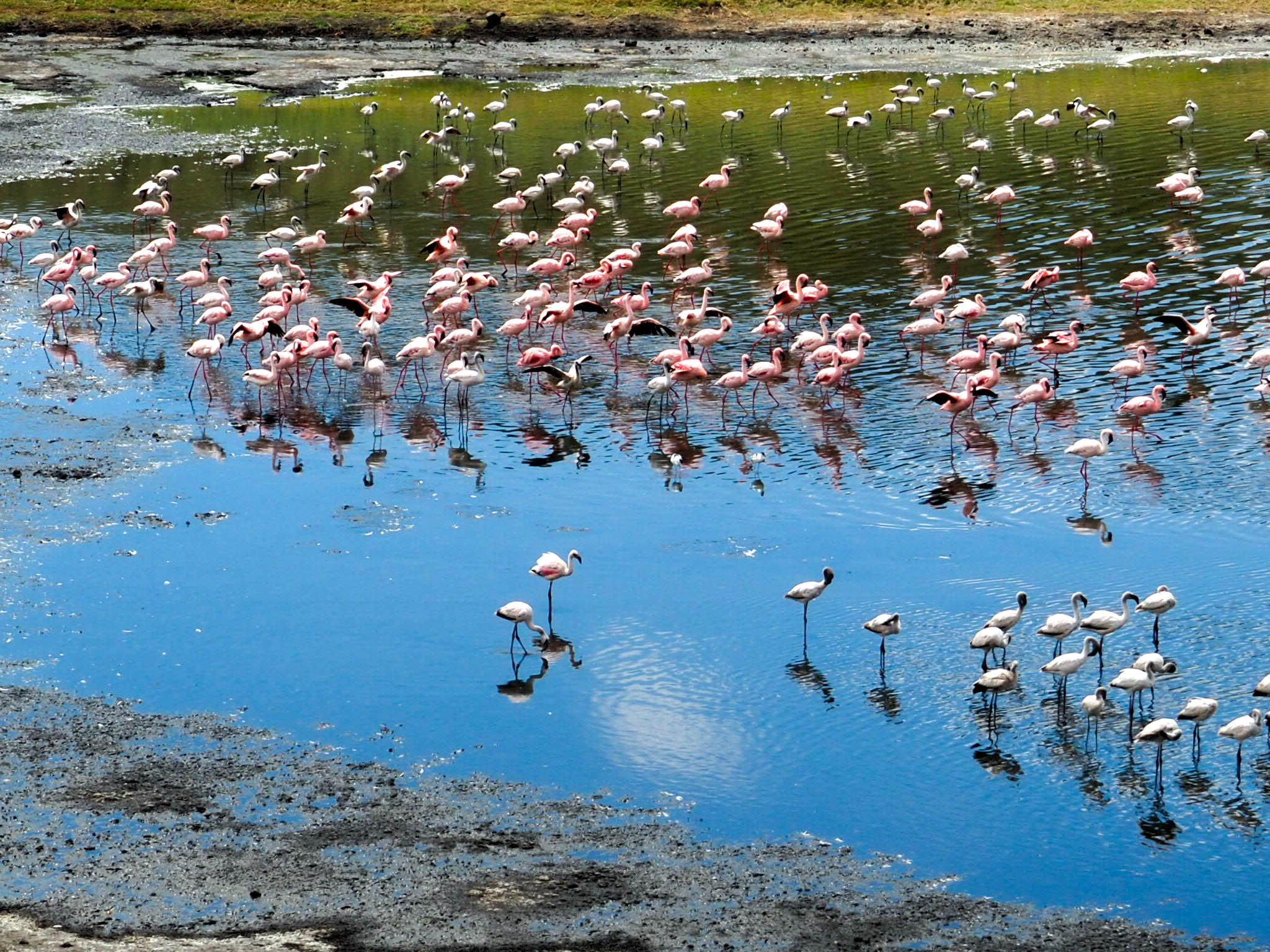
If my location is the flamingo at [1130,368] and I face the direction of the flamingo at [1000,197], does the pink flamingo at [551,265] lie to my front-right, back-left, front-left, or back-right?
front-left

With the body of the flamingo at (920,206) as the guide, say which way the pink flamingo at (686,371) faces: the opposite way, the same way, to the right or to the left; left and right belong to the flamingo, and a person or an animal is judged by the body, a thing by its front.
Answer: the same way

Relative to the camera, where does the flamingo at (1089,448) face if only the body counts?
to the viewer's right

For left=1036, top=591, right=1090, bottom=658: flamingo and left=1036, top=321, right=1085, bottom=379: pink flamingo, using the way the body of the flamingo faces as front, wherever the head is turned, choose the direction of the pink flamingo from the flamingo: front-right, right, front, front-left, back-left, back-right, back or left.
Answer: left

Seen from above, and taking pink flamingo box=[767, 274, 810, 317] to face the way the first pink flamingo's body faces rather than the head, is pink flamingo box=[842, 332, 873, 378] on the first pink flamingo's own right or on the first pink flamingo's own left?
on the first pink flamingo's own right

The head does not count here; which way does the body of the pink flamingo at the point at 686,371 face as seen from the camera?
to the viewer's right

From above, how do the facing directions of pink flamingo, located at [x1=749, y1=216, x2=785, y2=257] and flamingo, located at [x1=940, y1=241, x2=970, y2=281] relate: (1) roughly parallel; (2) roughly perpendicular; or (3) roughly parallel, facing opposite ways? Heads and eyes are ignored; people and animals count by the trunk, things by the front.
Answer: roughly parallel

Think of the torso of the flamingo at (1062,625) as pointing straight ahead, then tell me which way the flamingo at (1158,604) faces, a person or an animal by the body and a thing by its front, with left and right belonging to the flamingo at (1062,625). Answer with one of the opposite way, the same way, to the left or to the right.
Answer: the same way

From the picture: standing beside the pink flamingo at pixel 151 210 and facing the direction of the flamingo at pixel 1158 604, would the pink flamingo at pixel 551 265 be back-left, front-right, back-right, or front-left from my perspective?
front-left

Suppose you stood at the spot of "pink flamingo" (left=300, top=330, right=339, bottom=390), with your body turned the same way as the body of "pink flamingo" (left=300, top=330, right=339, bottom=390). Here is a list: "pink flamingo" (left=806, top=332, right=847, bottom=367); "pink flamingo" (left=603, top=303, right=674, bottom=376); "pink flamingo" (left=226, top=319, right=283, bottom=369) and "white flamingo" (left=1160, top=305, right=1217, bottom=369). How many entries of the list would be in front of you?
3

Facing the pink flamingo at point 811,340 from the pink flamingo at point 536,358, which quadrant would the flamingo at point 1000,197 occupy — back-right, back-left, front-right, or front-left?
front-left
